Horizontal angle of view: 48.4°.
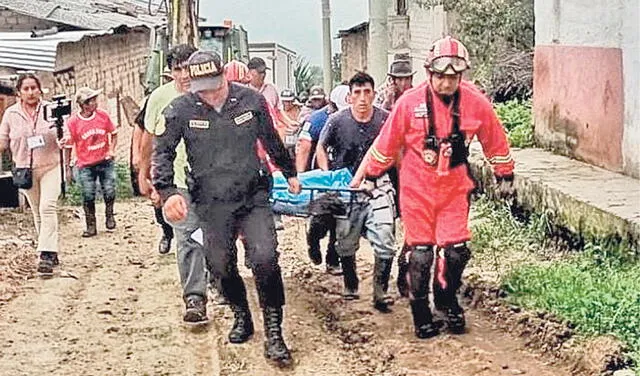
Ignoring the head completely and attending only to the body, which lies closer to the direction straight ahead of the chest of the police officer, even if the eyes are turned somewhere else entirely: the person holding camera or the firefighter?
the firefighter

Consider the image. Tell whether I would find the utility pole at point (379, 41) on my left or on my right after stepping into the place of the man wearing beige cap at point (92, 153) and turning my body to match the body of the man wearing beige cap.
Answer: on my left

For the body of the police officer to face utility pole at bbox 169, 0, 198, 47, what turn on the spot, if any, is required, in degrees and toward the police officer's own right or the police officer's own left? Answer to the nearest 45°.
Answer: approximately 180°

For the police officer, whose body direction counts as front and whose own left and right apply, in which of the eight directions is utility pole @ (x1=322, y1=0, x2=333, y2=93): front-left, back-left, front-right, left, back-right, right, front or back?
back
